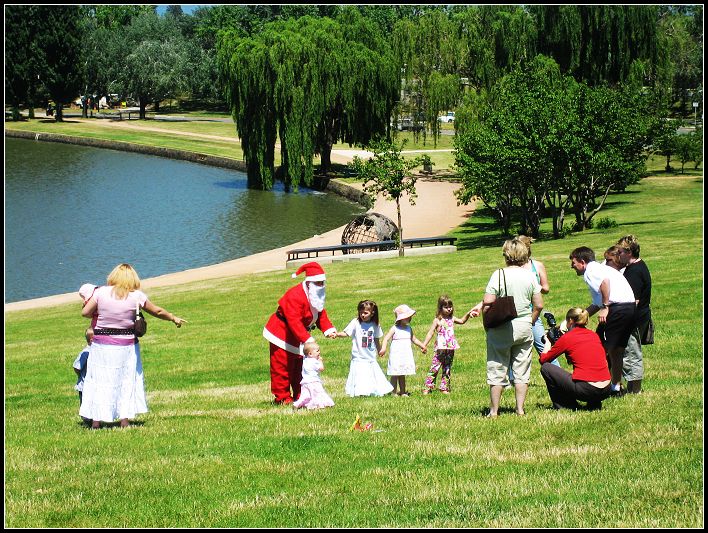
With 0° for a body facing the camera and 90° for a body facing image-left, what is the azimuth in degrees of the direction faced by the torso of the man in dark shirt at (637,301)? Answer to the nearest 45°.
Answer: approximately 90°

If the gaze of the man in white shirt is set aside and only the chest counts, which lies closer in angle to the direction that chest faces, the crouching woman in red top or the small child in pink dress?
the small child in pink dress

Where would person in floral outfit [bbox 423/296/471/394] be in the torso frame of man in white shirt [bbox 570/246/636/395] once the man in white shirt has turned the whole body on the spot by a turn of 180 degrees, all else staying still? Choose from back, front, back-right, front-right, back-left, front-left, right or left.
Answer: back-left

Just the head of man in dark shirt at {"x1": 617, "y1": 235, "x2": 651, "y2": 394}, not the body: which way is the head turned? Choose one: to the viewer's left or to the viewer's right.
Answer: to the viewer's left

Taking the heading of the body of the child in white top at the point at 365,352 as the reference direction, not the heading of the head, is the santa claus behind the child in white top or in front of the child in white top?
in front

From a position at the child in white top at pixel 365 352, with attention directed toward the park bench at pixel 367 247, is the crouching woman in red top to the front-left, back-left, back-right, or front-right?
back-right

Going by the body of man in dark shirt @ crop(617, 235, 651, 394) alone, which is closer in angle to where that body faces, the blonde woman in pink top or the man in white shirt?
the blonde woman in pink top

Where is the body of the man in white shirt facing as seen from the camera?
to the viewer's left

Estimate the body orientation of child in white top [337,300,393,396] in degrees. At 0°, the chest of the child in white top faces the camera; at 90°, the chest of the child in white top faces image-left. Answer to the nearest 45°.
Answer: approximately 0°

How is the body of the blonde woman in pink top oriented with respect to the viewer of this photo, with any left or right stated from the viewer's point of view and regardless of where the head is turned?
facing away from the viewer

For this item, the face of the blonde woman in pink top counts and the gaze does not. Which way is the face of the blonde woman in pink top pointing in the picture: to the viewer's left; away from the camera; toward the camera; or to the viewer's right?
away from the camera

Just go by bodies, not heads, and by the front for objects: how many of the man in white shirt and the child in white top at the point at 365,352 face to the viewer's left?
1
